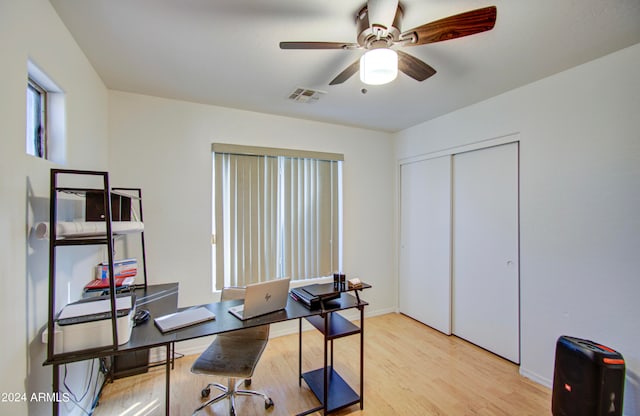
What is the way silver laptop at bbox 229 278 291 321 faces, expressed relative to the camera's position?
facing away from the viewer and to the left of the viewer

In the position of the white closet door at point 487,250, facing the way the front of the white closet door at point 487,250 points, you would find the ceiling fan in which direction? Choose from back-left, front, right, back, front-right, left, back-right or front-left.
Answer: front-left

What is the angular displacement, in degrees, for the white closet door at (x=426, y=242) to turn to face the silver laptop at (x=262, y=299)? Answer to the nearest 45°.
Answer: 0° — it already faces it

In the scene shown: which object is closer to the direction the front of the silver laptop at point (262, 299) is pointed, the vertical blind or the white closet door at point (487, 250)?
the vertical blind

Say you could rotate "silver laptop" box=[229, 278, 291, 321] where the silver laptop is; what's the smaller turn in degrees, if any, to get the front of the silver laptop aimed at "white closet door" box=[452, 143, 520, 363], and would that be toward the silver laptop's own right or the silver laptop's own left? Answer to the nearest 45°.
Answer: approximately 135° to the silver laptop's own right

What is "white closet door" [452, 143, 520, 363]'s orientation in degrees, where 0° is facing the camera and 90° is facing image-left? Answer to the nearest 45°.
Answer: approximately 45°

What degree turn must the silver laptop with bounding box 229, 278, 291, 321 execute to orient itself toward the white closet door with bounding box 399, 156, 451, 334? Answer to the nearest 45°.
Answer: approximately 90° to its right

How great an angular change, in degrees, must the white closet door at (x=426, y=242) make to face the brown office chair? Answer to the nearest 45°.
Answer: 0° — it already faces it

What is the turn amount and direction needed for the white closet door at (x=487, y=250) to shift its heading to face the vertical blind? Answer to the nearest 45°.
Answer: approximately 45° to its right
